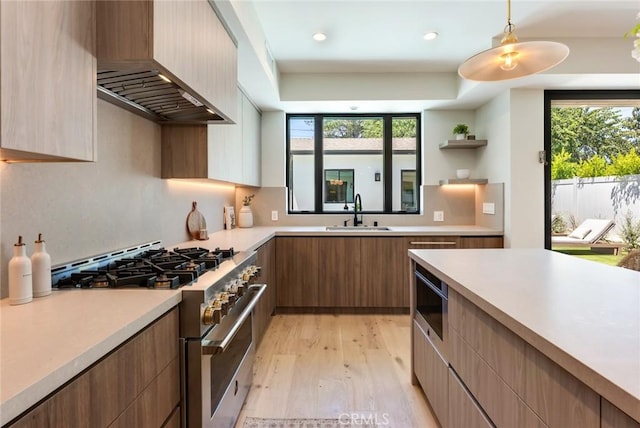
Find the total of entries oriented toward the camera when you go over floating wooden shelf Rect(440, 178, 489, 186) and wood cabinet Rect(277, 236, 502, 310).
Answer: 2

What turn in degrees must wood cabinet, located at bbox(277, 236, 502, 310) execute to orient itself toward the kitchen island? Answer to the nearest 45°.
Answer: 0° — it already faces it

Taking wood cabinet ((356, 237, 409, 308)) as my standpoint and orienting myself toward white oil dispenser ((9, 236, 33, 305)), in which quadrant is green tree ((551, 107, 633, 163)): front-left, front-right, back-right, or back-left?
back-left

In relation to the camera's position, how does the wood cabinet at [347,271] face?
facing the viewer

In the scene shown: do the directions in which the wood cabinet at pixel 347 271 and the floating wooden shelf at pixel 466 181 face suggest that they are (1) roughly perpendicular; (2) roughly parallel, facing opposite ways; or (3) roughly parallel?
roughly parallel

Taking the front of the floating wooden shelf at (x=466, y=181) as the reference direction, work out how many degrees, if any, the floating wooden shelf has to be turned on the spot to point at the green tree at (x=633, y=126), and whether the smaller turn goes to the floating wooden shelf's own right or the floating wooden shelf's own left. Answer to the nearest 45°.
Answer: approximately 90° to the floating wooden shelf's own left

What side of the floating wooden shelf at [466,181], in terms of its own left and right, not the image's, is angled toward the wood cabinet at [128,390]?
front

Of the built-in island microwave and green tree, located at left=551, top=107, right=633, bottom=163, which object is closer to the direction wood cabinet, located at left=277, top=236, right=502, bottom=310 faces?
the built-in island microwave

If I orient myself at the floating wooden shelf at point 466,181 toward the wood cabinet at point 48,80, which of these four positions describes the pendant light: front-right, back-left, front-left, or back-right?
front-left

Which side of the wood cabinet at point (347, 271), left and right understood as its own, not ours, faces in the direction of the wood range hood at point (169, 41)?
front

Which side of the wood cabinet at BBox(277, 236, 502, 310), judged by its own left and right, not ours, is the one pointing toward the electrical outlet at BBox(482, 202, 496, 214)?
left

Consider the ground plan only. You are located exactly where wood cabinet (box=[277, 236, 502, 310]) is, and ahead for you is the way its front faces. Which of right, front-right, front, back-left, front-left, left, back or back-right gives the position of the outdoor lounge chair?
left

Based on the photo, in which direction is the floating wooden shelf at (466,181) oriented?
toward the camera
